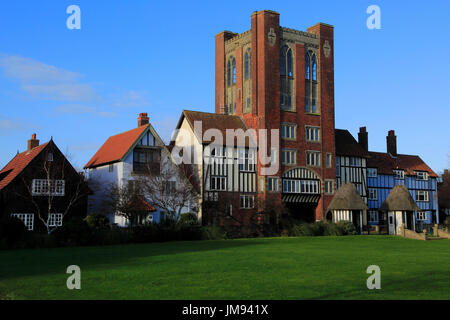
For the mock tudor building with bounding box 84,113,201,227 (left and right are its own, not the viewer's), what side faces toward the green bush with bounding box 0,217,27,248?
right

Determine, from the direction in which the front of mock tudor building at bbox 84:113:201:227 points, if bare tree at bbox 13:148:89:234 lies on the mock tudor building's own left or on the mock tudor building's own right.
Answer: on the mock tudor building's own right

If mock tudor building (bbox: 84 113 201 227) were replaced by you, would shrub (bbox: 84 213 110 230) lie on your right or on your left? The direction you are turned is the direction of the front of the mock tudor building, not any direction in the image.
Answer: on your right

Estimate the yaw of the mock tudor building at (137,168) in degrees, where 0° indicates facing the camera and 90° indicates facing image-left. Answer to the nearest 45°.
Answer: approximately 315°

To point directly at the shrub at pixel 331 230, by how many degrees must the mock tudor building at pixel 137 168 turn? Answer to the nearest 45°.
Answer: approximately 45° to its left

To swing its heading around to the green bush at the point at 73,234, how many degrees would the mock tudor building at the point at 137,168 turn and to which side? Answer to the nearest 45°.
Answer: approximately 45° to its right

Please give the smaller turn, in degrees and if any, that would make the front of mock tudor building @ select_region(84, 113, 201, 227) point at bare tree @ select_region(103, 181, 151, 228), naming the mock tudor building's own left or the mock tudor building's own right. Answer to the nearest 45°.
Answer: approximately 45° to the mock tudor building's own right
